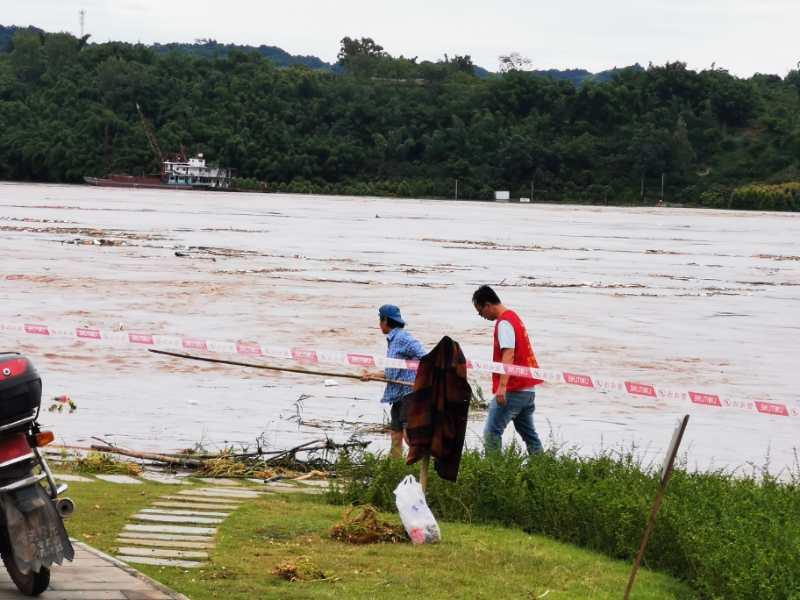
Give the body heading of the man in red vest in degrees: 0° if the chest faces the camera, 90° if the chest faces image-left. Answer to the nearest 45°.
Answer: approximately 90°

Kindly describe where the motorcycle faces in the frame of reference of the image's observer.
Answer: facing away from the viewer and to the left of the viewer

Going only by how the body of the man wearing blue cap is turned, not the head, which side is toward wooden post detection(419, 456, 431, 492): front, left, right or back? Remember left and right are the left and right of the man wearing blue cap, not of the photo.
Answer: left

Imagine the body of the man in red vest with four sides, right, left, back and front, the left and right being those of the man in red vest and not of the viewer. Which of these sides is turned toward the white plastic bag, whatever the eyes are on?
left

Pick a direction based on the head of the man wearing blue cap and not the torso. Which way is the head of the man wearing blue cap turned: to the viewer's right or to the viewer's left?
to the viewer's left

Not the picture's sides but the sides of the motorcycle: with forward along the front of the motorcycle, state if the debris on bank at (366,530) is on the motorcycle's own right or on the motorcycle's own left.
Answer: on the motorcycle's own right

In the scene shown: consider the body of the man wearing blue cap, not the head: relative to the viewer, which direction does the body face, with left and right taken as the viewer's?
facing to the left of the viewer

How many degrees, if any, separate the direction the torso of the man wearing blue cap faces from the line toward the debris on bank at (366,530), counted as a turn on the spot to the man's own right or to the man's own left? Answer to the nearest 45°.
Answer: approximately 90° to the man's own left

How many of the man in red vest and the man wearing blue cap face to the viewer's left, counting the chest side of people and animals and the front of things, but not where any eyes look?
2
